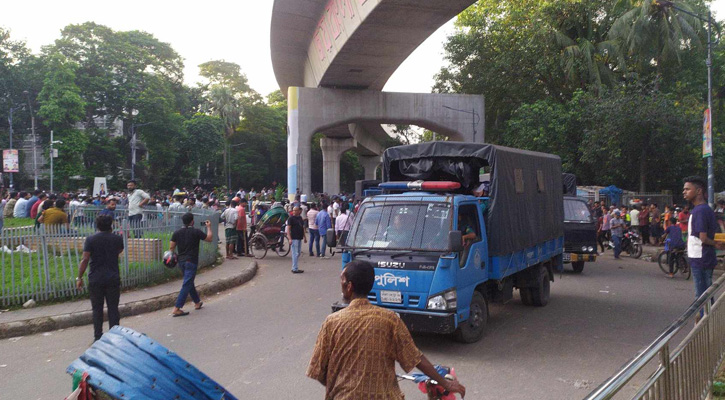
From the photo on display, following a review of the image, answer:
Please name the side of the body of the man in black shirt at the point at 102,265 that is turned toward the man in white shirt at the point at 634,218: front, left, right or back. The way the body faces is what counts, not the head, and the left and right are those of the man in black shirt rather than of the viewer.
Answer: right

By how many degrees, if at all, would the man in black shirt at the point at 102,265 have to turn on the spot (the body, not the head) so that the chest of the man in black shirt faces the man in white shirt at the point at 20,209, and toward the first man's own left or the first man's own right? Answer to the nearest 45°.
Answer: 0° — they already face them

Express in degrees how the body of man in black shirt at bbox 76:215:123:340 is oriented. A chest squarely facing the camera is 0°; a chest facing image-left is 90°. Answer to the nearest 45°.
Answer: approximately 180°

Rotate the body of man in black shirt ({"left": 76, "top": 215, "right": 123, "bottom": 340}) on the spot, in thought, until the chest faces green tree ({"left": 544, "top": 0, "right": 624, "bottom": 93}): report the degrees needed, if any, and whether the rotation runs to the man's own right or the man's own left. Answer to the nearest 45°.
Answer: approximately 45° to the man's own right

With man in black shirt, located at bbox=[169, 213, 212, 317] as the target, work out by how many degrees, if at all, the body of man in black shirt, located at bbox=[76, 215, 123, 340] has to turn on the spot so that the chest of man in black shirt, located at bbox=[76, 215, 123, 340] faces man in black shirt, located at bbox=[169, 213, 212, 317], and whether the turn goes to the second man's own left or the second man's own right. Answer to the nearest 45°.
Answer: approximately 45° to the second man's own right

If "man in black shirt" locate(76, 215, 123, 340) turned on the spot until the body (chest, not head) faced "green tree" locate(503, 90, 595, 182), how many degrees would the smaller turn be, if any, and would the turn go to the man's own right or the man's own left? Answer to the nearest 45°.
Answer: approximately 45° to the man's own right

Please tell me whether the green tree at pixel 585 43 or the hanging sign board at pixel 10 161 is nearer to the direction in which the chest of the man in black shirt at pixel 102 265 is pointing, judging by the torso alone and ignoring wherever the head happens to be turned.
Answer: the hanging sign board

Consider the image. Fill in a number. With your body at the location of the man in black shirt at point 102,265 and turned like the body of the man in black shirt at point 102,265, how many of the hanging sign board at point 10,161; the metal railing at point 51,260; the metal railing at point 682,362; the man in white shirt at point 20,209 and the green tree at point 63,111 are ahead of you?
4

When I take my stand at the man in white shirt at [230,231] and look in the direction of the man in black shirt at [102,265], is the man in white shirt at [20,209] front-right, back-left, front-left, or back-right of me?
back-right

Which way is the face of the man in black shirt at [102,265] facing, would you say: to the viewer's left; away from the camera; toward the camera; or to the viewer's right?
away from the camera

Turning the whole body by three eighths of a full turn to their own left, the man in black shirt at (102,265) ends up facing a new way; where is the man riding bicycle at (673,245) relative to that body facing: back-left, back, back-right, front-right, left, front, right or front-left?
back-left
